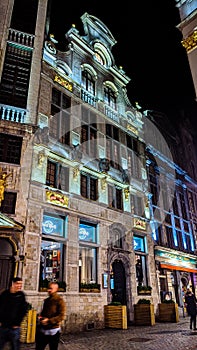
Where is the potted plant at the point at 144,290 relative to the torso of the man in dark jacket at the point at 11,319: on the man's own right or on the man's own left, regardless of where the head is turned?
on the man's own left

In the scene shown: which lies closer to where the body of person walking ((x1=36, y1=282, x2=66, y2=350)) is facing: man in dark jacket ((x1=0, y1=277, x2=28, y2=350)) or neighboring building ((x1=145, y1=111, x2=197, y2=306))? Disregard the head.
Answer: the man in dark jacket

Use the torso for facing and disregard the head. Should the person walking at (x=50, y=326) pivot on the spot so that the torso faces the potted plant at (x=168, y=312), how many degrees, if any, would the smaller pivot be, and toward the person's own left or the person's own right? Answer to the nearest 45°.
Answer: approximately 180°

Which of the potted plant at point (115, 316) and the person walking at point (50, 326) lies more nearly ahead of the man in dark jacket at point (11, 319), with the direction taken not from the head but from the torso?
the person walking

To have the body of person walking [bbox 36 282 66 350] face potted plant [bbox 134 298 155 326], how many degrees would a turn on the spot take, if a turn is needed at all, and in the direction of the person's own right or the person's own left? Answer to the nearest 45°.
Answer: approximately 180°

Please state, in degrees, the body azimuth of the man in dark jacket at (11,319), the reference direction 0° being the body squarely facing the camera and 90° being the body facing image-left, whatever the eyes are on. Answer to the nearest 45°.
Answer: approximately 315°

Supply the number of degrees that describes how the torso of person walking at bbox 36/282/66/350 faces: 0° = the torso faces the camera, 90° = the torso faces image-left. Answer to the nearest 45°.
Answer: approximately 45°

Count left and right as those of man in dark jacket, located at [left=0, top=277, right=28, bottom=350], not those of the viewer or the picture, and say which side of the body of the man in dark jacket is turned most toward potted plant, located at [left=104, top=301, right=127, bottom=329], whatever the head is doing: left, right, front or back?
left

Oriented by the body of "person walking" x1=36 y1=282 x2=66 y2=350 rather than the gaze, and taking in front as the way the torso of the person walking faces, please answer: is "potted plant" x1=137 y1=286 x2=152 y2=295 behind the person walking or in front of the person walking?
behind

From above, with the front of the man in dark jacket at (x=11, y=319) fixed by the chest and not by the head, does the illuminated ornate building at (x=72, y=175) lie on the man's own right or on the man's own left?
on the man's own left

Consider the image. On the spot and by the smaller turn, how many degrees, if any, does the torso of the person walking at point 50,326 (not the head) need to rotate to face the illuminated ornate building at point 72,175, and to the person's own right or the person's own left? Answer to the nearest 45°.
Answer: approximately 135° to the person's own right
